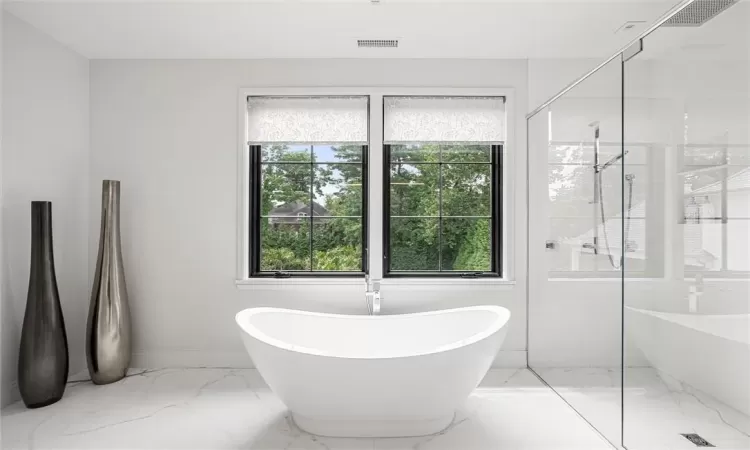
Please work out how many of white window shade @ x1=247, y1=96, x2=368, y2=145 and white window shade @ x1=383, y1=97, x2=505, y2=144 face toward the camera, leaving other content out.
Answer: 2

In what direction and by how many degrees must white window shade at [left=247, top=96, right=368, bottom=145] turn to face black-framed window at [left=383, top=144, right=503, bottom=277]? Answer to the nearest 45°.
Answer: approximately 90° to its left

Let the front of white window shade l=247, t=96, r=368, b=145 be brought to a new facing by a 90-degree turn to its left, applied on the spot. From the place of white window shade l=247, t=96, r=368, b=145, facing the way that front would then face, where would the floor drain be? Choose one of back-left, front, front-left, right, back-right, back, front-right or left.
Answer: front-right

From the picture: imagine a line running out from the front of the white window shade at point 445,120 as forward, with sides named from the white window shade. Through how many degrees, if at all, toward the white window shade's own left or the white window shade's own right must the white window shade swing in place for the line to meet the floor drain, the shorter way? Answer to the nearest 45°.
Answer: approximately 45° to the white window shade's own left

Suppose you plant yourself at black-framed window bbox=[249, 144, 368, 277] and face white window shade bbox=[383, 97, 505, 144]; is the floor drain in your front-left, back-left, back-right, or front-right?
front-right

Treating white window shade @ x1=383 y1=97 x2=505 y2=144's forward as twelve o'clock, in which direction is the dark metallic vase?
The dark metallic vase is roughly at 2 o'clock from the white window shade.

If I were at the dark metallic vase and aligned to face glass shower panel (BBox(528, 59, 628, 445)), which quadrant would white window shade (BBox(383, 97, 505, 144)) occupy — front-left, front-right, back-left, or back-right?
front-left

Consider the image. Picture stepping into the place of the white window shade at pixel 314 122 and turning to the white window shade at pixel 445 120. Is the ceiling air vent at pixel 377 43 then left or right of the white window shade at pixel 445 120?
right

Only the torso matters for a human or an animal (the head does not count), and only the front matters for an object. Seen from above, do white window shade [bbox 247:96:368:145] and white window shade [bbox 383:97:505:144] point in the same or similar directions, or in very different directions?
same or similar directions

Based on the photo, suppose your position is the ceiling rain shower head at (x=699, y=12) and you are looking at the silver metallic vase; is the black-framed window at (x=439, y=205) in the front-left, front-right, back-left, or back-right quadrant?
front-right

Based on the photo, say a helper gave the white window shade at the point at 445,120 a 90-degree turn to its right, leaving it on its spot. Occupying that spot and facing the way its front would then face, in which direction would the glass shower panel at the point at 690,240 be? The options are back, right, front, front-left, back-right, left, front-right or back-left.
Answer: back-left

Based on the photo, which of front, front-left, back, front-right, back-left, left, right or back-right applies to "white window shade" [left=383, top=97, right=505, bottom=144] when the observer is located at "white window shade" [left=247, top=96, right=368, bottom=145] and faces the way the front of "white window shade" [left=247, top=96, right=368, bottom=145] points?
left

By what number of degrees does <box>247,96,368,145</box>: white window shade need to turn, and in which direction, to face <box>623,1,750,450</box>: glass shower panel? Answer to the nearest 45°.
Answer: approximately 45° to its left

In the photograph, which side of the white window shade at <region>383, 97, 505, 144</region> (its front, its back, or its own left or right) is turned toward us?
front

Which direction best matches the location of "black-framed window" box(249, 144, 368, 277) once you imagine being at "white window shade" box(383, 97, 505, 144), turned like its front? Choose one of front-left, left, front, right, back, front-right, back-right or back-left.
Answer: right

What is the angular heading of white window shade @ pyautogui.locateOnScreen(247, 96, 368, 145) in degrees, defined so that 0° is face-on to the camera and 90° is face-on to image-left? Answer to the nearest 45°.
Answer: approximately 0°

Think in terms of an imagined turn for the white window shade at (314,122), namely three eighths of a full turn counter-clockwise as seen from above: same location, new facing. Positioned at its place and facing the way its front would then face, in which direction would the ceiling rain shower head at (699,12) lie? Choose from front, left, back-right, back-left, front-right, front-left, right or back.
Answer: right
